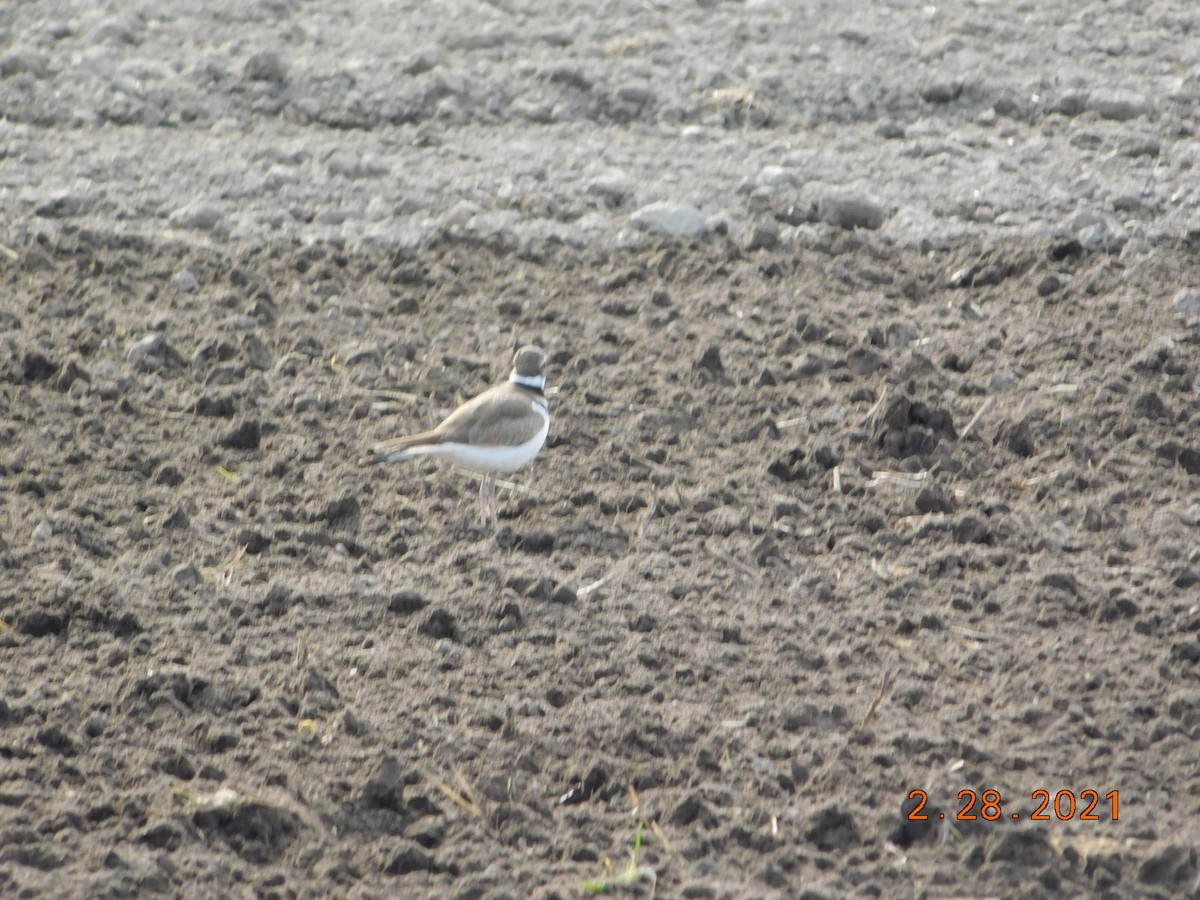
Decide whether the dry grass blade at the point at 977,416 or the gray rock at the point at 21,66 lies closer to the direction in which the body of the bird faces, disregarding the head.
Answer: the dry grass blade

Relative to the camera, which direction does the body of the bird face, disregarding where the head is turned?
to the viewer's right

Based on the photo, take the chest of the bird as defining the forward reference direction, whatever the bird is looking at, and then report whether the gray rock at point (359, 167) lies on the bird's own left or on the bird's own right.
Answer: on the bird's own left

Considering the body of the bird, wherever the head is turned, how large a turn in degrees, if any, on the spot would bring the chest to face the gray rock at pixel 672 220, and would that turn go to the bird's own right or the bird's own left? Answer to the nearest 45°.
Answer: approximately 45° to the bird's own left

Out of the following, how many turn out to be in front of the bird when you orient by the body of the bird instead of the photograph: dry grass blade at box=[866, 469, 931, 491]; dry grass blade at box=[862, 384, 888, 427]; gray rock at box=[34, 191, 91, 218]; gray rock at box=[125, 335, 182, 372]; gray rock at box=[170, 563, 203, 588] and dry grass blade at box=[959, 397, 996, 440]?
3

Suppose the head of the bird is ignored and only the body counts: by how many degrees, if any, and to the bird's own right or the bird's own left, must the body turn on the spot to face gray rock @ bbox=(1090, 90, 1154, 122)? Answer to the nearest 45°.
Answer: approximately 45° to the bird's own left

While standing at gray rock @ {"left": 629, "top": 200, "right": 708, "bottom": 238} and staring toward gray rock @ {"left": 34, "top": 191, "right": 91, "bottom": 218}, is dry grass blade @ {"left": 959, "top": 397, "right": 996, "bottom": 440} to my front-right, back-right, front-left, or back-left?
back-left

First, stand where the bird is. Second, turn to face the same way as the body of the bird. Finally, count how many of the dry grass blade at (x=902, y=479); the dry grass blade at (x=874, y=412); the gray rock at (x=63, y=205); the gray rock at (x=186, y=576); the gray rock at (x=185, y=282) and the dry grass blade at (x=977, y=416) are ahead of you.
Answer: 3

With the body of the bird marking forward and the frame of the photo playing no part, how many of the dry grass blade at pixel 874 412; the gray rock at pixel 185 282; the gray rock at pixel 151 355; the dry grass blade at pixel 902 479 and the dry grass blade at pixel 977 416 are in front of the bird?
3
